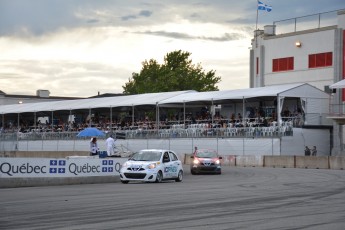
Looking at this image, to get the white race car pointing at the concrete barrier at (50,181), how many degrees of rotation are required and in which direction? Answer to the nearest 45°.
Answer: approximately 45° to its right

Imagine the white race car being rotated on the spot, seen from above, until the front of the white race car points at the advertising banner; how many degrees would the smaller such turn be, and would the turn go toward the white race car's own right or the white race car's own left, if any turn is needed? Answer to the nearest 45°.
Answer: approximately 45° to the white race car's own right
